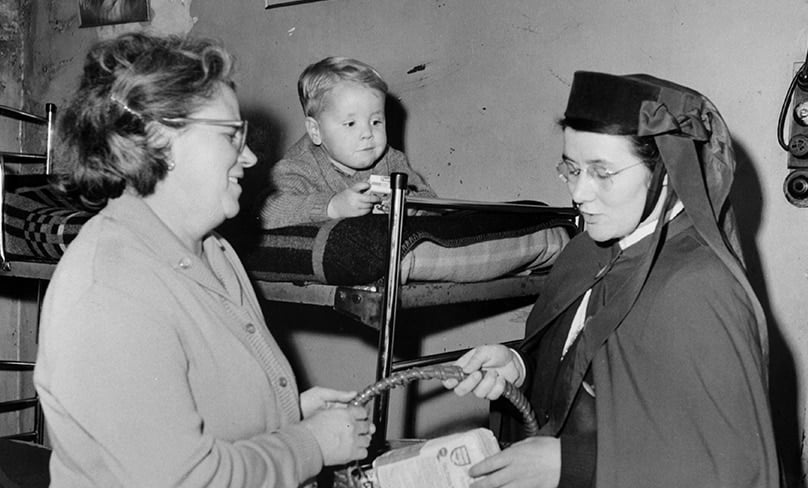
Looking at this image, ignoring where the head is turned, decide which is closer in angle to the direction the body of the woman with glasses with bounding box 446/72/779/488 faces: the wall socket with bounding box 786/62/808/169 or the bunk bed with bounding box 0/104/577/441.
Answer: the bunk bed

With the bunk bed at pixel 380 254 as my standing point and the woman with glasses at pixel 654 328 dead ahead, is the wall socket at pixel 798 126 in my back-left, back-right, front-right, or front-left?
front-left

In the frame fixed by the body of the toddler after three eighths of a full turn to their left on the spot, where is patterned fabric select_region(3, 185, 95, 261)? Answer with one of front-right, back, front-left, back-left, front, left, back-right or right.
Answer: left

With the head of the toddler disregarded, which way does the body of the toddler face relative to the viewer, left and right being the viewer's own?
facing the viewer and to the right of the viewer

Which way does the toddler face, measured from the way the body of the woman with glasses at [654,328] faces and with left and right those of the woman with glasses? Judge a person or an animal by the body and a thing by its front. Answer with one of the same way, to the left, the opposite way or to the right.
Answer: to the left

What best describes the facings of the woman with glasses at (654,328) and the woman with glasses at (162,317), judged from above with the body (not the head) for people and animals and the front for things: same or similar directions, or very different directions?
very different directions

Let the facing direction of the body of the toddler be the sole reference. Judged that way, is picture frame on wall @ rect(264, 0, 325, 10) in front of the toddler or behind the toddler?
behind

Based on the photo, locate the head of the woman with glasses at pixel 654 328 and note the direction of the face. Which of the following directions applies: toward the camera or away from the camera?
toward the camera

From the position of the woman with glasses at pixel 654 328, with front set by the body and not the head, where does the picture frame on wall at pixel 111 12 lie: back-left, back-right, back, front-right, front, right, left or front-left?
right

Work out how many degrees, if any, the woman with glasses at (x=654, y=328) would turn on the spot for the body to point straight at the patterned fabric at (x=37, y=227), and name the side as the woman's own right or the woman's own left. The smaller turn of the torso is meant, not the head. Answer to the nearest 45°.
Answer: approximately 45° to the woman's own right

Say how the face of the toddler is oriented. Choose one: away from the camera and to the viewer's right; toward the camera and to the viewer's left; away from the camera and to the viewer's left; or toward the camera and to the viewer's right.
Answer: toward the camera and to the viewer's right

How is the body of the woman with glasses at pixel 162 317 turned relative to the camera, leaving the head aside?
to the viewer's right

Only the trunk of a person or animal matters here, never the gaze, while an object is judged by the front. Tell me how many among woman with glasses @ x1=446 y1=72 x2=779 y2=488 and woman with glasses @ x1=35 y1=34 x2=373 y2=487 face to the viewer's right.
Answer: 1

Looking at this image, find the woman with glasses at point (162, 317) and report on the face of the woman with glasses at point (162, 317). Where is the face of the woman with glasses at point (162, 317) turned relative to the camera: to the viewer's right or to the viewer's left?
to the viewer's right

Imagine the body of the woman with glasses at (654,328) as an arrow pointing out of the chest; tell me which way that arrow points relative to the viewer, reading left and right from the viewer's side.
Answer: facing the viewer and to the left of the viewer
